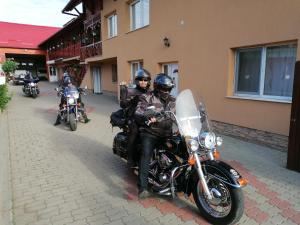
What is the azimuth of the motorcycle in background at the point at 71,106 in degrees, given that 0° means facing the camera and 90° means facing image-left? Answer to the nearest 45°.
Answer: approximately 0°

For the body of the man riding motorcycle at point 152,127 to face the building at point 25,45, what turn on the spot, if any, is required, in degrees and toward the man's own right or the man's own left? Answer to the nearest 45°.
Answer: approximately 180°

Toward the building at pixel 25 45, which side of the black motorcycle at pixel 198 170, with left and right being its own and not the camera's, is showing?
back

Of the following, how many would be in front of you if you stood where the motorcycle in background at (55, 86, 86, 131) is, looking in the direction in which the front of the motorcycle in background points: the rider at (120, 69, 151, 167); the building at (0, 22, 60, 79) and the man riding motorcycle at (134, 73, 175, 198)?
2

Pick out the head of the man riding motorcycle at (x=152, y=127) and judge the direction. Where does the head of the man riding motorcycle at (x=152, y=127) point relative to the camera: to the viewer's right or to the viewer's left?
to the viewer's right

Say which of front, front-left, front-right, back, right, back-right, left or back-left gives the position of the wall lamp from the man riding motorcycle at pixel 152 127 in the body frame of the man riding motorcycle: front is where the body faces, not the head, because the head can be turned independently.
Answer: back-left

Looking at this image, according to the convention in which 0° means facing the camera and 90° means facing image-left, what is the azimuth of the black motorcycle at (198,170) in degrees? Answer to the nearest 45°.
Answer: approximately 315°

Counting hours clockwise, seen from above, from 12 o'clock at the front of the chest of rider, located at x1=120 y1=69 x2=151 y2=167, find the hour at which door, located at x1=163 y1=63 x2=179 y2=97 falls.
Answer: The door is roughly at 8 o'clock from the rider.

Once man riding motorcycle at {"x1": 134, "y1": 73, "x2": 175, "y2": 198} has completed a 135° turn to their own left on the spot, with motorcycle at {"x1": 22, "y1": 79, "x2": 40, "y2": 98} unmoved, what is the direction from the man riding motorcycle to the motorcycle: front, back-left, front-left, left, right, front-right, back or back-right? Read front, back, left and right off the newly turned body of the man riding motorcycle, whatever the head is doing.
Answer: front-left

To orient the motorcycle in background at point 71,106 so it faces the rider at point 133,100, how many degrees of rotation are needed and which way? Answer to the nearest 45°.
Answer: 0° — it already faces them

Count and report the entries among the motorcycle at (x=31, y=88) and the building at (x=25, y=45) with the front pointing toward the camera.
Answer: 2

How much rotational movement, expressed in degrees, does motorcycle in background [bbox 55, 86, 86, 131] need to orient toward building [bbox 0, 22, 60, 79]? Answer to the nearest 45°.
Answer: approximately 180°

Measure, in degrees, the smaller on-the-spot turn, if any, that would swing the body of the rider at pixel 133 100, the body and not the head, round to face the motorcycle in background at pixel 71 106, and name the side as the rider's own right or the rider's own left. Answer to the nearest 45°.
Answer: approximately 180°

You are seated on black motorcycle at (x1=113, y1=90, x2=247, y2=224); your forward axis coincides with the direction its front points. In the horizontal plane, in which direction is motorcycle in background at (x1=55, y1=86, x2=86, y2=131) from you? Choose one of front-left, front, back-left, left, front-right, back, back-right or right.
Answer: back
